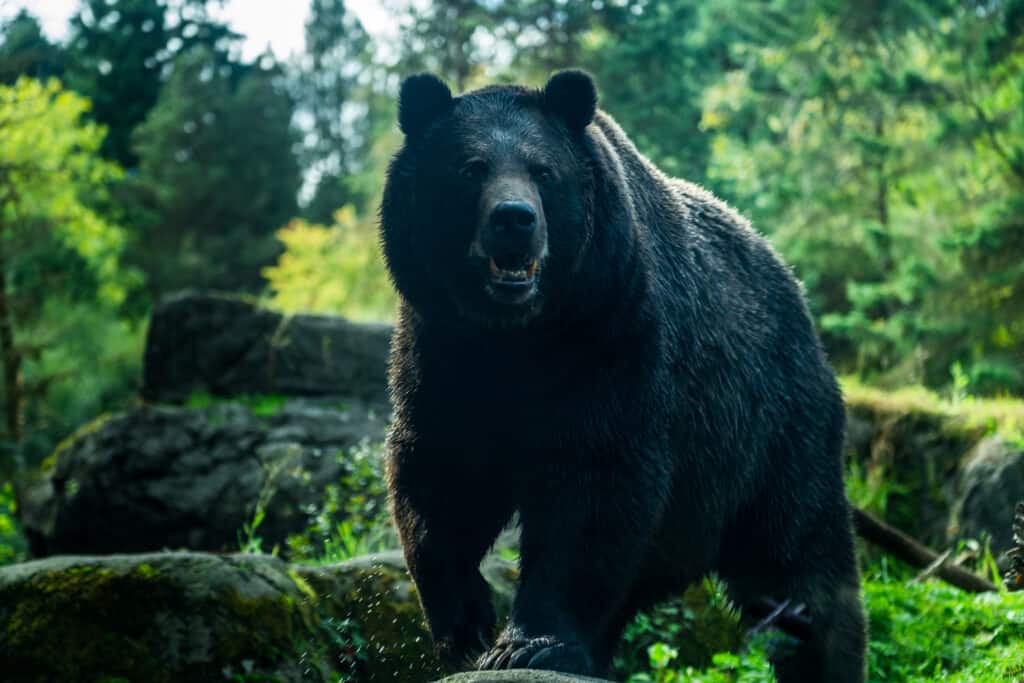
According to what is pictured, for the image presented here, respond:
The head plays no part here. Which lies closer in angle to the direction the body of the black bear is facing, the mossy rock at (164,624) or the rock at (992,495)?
the mossy rock

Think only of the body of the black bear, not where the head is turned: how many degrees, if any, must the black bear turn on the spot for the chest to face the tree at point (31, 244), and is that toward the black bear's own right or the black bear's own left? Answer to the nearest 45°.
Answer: approximately 90° to the black bear's own right

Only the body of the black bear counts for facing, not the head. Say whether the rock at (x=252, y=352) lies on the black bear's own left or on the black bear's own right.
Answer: on the black bear's own right

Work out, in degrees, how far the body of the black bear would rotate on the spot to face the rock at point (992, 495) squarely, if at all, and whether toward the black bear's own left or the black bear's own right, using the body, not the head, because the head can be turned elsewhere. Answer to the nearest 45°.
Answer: approximately 180°

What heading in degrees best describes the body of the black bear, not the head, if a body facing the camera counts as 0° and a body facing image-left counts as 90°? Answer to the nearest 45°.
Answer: approximately 45°

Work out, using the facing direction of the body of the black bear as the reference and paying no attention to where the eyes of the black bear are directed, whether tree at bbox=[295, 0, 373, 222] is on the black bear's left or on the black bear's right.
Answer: on the black bear's right

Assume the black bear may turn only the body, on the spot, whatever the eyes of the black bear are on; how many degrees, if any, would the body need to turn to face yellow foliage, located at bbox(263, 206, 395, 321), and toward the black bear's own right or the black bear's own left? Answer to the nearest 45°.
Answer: approximately 135° to the black bear's own right

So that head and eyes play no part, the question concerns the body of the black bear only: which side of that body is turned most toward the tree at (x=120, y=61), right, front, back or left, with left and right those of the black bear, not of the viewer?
right

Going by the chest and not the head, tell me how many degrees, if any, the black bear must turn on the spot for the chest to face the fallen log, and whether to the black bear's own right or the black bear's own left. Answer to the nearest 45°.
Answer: approximately 180°
